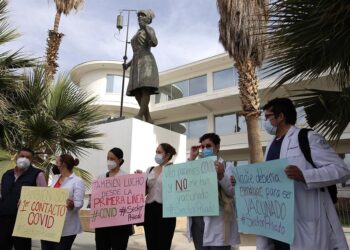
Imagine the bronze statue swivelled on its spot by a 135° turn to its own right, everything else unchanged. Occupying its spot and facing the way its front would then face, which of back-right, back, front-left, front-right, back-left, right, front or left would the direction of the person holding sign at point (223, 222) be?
back

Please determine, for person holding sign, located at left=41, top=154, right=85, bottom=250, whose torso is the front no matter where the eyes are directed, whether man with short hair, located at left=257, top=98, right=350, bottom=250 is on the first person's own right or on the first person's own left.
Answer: on the first person's own left

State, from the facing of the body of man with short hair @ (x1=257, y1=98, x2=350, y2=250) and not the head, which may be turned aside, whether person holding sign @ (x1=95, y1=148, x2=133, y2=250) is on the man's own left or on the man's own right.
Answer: on the man's own right

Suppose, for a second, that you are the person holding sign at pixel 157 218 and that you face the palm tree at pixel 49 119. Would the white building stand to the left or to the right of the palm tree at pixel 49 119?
right

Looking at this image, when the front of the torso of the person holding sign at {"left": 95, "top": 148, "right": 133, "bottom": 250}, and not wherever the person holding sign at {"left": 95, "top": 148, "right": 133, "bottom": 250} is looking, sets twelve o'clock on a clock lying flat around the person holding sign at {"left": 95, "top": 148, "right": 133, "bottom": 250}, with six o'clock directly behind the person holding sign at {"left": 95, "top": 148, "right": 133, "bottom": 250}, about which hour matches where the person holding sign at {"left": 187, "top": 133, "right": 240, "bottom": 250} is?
the person holding sign at {"left": 187, "top": 133, "right": 240, "bottom": 250} is roughly at 9 o'clock from the person holding sign at {"left": 95, "top": 148, "right": 133, "bottom": 250}.

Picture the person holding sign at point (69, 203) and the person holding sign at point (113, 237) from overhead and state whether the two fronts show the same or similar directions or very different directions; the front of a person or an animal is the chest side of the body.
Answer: same or similar directions

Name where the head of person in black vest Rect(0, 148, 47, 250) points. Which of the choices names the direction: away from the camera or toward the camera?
toward the camera

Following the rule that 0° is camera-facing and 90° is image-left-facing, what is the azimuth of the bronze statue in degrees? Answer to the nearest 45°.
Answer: approximately 45°

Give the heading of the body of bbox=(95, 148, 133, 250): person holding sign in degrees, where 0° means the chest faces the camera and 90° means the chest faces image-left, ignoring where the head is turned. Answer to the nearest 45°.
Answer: approximately 45°

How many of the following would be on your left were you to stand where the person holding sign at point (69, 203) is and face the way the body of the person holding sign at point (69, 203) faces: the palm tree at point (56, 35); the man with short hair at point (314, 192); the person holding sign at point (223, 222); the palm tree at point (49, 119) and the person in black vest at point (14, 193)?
2

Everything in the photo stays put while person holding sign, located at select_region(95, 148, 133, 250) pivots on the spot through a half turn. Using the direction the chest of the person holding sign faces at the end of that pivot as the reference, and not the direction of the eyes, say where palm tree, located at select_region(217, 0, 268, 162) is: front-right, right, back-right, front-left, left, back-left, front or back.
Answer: front

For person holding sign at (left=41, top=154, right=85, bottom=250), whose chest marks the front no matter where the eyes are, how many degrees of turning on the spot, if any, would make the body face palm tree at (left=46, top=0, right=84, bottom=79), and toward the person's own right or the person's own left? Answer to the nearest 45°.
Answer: approximately 135° to the person's own right

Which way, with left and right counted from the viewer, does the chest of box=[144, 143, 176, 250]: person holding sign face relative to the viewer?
facing the viewer and to the left of the viewer

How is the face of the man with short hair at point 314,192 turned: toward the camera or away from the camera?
toward the camera

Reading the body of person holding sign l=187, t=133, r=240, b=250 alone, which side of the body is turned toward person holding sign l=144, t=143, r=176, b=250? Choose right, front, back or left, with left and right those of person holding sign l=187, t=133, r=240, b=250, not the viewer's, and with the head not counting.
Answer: right
